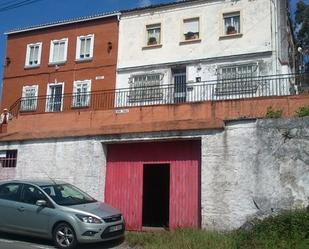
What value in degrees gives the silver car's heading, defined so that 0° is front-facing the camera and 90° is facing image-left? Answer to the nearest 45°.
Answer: approximately 315°

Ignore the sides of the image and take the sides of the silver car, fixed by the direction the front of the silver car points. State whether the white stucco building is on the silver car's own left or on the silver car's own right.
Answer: on the silver car's own left

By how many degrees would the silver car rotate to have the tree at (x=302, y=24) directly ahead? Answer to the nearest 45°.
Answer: approximately 90° to its left

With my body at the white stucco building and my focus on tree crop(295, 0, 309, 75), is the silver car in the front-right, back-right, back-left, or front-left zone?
back-right
